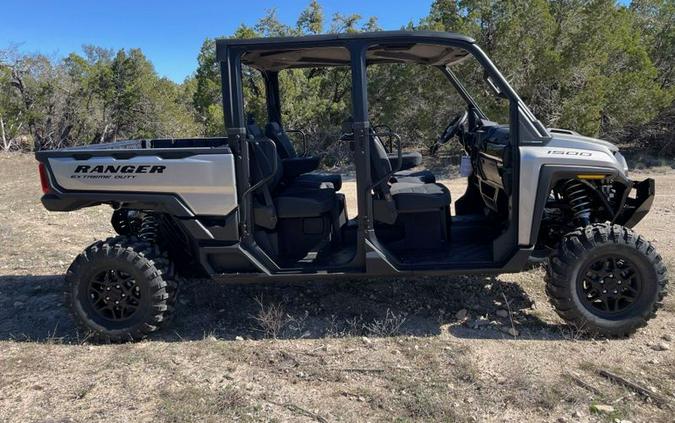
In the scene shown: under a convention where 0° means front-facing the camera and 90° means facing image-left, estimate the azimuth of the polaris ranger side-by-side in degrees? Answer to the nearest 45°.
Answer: approximately 270°
